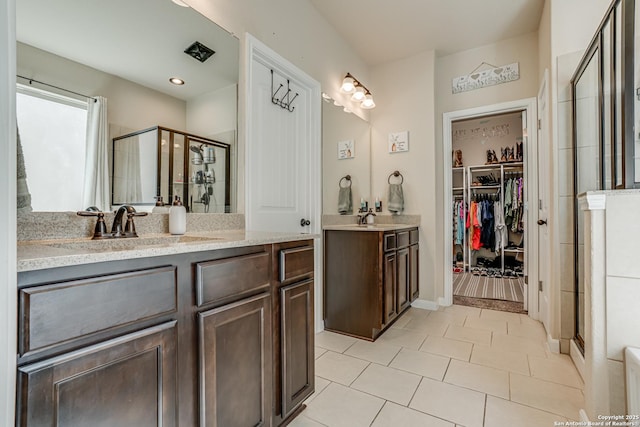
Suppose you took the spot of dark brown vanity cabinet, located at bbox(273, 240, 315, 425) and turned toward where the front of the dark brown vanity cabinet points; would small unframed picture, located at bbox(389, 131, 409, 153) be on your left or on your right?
on your left

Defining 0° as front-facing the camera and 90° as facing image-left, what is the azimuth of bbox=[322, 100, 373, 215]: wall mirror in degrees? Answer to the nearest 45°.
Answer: approximately 315°

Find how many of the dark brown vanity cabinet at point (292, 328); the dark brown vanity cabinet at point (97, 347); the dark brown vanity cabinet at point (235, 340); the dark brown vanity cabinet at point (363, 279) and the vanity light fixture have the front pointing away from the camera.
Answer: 0

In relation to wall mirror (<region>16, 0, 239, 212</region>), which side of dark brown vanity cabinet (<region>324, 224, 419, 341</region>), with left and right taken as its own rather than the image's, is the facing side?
right

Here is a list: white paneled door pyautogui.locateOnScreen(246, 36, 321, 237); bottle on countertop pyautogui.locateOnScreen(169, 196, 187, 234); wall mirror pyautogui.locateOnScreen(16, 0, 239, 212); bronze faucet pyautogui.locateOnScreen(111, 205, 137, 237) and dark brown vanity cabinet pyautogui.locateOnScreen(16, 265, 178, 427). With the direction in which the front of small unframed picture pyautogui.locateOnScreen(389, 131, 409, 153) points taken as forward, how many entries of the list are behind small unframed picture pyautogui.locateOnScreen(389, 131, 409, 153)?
0

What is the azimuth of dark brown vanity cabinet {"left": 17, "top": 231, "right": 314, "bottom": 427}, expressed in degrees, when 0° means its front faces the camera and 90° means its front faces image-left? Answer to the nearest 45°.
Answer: approximately 315°

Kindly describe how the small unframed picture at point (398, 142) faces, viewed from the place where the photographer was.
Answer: facing the viewer and to the left of the viewer

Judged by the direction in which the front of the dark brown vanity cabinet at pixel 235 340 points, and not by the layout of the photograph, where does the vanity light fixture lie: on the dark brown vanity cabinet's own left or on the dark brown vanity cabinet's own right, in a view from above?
on the dark brown vanity cabinet's own left

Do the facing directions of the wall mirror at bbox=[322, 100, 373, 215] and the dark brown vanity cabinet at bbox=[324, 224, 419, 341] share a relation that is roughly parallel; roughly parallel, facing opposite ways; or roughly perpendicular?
roughly parallel

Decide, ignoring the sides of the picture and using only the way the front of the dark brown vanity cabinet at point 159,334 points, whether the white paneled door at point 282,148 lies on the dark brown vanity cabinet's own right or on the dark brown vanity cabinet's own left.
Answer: on the dark brown vanity cabinet's own left

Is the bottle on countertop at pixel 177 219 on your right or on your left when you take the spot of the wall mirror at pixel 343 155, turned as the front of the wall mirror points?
on your right

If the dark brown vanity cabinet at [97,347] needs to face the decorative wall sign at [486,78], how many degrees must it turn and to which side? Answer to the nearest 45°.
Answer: approximately 45° to its left

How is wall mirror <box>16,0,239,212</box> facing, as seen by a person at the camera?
facing the viewer and to the right of the viewer
